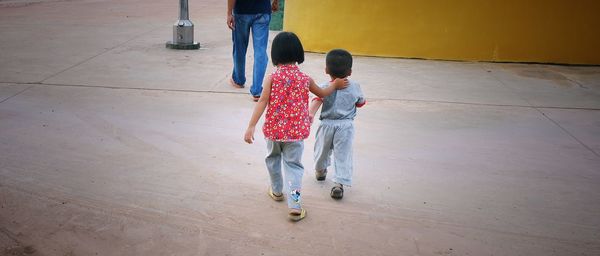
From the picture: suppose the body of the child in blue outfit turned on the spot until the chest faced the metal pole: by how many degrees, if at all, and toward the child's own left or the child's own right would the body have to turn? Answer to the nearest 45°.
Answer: approximately 45° to the child's own left

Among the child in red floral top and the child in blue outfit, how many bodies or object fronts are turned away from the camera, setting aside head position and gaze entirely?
2

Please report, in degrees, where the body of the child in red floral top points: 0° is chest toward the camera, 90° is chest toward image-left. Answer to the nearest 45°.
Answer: approximately 180°

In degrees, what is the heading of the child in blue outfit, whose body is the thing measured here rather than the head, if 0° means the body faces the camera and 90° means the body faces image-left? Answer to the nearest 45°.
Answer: approximately 180°
